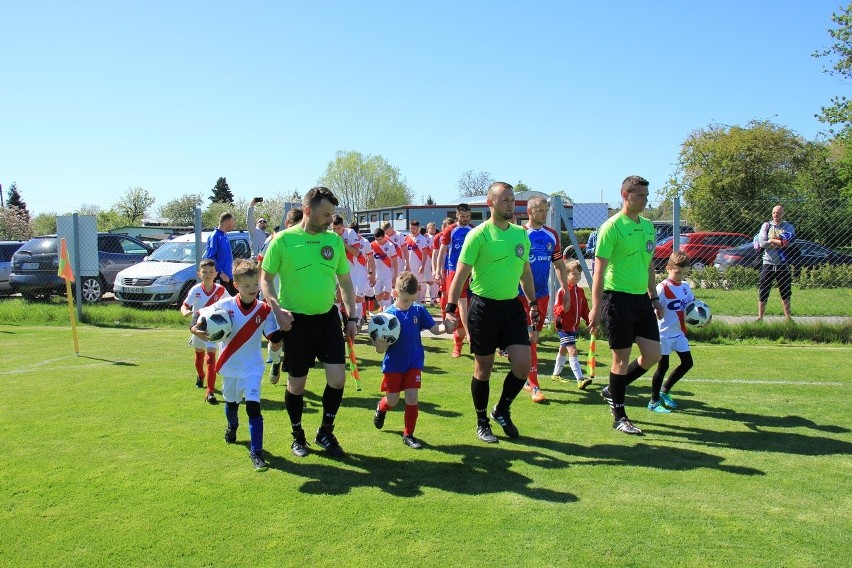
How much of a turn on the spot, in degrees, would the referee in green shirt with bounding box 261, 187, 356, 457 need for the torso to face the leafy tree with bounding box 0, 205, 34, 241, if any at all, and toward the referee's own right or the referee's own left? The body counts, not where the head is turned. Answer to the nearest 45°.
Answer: approximately 180°

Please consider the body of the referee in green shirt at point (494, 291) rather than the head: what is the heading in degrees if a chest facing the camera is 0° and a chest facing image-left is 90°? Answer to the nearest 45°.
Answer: approximately 315°

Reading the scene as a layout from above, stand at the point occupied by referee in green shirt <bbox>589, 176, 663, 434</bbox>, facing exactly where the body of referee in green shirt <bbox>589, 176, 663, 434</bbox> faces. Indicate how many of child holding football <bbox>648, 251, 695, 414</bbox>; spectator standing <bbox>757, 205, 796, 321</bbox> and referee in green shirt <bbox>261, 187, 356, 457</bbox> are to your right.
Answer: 1

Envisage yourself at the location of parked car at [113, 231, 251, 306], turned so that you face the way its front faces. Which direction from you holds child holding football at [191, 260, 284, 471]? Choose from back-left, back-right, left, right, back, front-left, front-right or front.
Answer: front-left

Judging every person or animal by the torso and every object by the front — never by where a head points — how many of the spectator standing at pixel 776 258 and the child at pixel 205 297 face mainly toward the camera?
2

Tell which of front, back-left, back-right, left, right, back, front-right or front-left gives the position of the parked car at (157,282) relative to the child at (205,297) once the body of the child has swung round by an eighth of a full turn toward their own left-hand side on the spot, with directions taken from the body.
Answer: back-left

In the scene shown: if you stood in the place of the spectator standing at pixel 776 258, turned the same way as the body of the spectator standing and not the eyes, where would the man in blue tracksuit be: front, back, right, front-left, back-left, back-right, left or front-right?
front-right

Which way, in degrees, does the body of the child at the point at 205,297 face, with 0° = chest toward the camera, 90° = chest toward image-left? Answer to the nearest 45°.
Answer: approximately 0°

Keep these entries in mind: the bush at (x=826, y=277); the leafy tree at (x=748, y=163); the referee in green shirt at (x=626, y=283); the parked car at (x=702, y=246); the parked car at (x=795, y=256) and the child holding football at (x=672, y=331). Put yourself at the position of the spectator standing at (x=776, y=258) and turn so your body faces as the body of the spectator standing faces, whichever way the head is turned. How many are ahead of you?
2

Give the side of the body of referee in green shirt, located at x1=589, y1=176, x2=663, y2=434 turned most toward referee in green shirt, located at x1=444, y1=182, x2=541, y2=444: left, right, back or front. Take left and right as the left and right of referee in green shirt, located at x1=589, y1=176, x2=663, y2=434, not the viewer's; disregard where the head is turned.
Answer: right

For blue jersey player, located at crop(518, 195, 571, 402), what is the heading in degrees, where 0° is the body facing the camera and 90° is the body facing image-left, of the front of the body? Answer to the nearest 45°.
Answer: approximately 0°

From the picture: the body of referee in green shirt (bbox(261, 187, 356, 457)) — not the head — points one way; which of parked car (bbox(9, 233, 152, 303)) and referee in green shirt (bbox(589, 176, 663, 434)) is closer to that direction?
the referee in green shirt

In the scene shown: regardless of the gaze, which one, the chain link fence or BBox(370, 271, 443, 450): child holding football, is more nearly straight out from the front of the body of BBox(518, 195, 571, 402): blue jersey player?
the child holding football

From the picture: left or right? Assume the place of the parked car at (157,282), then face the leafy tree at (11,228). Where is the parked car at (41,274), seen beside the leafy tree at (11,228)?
left
